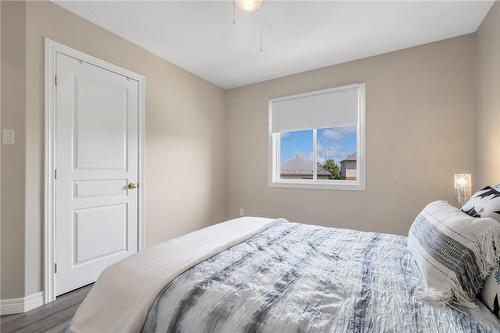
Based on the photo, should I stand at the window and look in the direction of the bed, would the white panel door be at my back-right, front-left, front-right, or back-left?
front-right

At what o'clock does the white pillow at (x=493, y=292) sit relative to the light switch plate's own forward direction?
The white pillow is roughly at 11 o'clock from the light switch plate.

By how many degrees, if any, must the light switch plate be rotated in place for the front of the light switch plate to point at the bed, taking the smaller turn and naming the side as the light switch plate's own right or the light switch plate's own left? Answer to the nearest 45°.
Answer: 0° — it already faces it

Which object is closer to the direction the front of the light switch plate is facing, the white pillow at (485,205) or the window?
the white pillow

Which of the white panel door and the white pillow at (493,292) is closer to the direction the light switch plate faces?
the white pillow

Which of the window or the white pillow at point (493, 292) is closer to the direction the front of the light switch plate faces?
the white pillow

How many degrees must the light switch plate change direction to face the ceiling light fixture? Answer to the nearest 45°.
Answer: approximately 45° to its left

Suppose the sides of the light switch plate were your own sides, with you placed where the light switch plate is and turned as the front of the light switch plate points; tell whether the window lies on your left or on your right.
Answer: on your left

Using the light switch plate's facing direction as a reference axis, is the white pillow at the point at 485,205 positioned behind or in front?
in front

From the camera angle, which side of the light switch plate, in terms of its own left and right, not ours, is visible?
front

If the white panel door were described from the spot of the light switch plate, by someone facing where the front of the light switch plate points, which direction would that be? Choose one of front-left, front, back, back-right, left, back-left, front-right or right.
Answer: left
